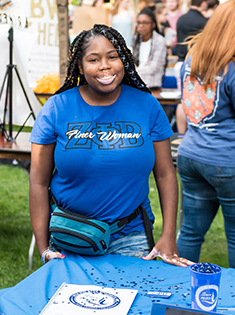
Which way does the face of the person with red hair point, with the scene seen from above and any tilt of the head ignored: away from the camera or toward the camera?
away from the camera

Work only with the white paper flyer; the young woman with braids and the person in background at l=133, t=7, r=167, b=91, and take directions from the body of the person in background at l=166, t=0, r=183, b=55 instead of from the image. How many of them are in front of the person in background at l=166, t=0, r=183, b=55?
3

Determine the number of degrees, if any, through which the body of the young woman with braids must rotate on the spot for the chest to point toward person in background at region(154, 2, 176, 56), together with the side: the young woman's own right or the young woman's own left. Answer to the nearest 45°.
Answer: approximately 180°

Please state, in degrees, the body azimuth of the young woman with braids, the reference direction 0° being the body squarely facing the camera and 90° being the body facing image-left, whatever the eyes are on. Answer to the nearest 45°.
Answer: approximately 0°

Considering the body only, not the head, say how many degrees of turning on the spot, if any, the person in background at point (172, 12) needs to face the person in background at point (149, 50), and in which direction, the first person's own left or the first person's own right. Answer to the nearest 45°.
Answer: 0° — they already face them

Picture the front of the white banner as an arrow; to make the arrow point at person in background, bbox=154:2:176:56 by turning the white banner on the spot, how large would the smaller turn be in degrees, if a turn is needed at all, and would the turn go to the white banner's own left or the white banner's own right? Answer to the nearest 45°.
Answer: approximately 135° to the white banner's own left
